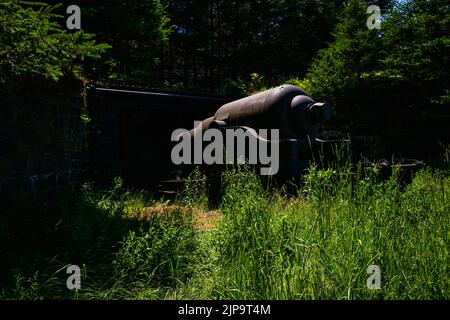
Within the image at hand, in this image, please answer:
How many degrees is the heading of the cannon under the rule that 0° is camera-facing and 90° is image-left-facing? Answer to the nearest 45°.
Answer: approximately 135°
